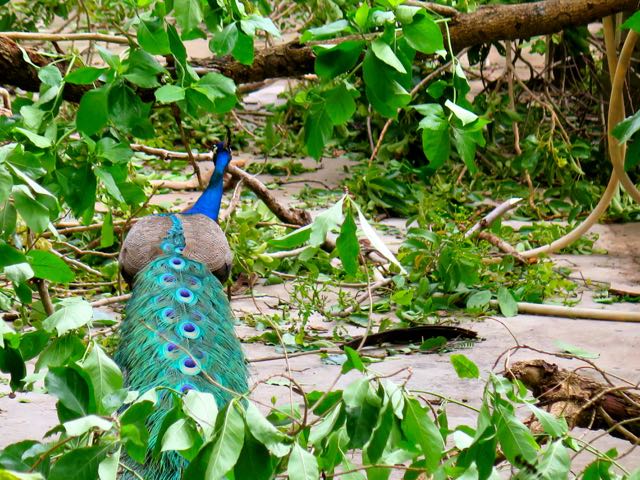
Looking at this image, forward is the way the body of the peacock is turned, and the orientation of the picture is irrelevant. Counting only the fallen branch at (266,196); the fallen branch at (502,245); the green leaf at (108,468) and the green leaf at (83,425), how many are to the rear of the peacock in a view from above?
2

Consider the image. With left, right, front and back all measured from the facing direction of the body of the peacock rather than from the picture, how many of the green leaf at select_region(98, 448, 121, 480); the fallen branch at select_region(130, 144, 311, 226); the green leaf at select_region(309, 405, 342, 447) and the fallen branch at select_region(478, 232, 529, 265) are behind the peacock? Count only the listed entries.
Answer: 2

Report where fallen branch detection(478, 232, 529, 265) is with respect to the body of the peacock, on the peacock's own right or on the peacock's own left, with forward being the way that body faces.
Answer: on the peacock's own right

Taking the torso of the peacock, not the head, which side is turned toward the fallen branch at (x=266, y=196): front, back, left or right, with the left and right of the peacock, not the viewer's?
front

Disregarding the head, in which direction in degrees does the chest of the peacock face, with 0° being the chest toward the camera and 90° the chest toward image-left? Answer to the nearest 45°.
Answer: approximately 180°

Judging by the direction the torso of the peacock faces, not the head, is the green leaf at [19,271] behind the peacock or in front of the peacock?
behind

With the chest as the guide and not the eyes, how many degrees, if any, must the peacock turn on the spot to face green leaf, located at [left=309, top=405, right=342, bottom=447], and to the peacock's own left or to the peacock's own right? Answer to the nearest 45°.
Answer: approximately 180°
